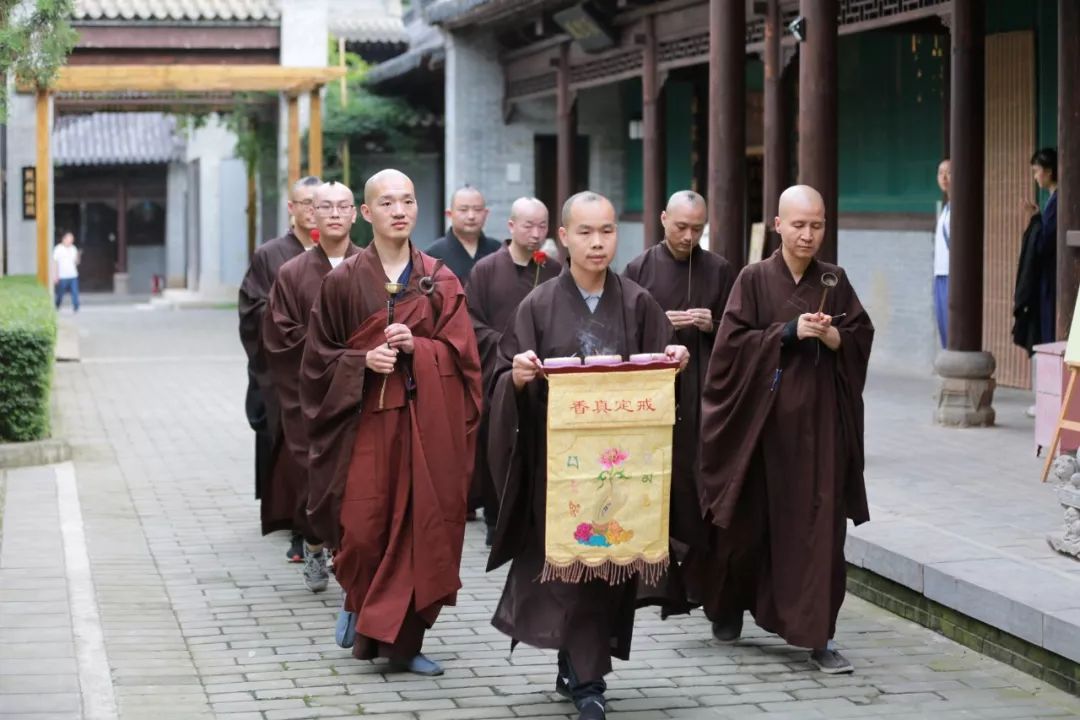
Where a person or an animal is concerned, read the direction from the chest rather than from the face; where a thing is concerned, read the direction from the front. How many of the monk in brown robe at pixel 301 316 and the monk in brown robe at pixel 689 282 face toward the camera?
2

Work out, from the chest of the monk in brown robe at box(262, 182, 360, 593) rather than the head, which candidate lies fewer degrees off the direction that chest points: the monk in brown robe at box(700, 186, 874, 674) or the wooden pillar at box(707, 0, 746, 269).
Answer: the monk in brown robe

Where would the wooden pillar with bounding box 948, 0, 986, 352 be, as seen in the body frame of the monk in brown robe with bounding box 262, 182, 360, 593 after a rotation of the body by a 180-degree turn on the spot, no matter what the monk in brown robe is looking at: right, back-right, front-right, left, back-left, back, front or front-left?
front-right

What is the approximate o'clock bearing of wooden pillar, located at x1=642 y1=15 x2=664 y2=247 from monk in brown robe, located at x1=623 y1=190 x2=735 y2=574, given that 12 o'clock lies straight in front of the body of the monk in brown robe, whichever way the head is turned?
The wooden pillar is roughly at 6 o'clock from the monk in brown robe.

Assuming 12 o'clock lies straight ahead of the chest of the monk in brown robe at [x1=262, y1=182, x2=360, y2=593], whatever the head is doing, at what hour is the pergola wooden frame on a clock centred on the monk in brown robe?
The pergola wooden frame is roughly at 6 o'clock from the monk in brown robe.

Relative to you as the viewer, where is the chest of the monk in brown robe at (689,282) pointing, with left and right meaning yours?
facing the viewer

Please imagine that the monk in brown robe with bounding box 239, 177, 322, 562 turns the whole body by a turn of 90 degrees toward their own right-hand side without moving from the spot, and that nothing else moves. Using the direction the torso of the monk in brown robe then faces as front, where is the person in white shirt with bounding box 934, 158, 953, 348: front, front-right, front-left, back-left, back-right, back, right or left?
back

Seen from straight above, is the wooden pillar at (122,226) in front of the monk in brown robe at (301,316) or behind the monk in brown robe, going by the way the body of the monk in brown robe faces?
behind

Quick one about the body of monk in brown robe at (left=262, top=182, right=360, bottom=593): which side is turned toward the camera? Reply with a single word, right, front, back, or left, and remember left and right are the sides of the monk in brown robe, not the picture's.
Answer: front

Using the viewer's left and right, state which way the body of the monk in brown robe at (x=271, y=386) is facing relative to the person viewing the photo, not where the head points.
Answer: facing the viewer and to the right of the viewer

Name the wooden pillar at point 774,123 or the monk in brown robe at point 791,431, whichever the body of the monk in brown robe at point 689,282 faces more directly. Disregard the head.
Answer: the monk in brown robe

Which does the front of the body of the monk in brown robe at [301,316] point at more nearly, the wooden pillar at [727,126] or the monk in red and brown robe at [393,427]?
the monk in red and brown robe
